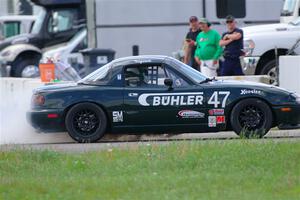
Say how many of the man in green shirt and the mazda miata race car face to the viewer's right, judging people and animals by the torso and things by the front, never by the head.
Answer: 1

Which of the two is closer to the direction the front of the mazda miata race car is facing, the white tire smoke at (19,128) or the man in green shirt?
the man in green shirt

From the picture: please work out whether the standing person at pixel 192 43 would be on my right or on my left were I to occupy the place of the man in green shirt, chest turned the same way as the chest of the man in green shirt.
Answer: on my right

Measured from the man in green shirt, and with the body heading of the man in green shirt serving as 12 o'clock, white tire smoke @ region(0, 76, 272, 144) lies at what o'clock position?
The white tire smoke is roughly at 12 o'clock from the man in green shirt.

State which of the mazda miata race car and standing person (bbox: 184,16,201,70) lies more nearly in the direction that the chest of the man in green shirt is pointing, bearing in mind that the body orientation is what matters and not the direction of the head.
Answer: the mazda miata race car

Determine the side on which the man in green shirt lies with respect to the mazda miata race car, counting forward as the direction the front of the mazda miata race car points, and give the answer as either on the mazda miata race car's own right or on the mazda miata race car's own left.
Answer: on the mazda miata race car's own left

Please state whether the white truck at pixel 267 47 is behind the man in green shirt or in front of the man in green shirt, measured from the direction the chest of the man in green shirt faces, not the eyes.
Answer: behind

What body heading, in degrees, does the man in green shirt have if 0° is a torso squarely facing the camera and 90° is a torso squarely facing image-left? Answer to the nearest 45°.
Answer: approximately 45°

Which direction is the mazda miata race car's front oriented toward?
to the viewer's right

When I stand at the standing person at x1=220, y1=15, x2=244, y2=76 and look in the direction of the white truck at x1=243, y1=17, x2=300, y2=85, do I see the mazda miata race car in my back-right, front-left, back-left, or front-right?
back-right

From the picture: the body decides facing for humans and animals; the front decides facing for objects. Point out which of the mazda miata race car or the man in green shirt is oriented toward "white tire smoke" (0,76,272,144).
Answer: the man in green shirt
